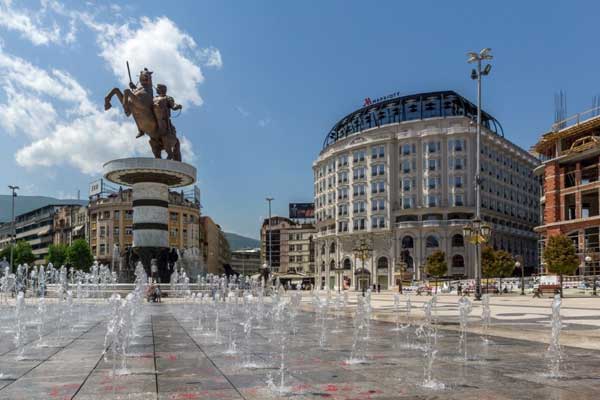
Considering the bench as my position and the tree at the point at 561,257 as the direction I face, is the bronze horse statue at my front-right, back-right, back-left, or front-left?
back-left

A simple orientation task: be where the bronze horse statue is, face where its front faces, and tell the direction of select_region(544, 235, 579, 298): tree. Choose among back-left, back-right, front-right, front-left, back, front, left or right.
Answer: back-left

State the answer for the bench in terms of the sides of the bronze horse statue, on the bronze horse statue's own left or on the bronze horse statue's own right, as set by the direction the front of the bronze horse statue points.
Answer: on the bronze horse statue's own left

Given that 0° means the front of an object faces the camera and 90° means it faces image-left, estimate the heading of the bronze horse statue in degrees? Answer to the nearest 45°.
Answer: approximately 45°
